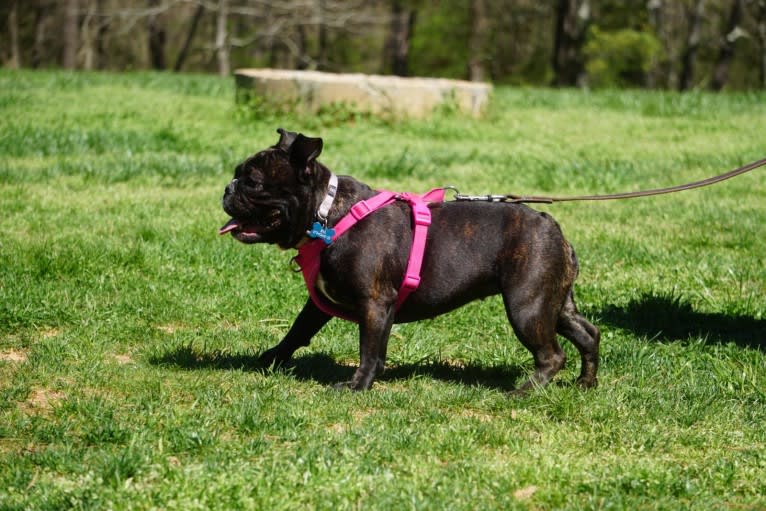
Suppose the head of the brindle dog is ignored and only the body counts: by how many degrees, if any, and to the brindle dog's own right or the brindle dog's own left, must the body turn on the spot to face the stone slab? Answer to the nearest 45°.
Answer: approximately 90° to the brindle dog's own right

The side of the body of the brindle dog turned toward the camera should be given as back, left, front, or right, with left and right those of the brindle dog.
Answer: left
